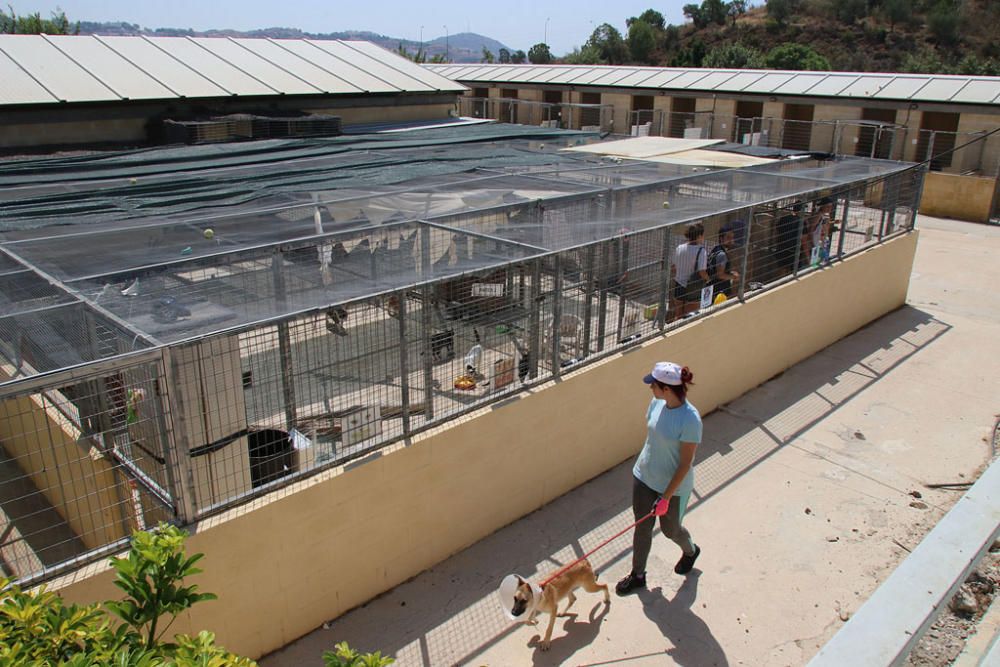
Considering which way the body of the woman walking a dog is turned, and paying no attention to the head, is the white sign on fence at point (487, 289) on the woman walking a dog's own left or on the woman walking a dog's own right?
on the woman walking a dog's own right

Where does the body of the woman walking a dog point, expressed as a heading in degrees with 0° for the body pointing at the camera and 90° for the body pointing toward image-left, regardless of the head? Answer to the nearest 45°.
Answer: approximately 45°

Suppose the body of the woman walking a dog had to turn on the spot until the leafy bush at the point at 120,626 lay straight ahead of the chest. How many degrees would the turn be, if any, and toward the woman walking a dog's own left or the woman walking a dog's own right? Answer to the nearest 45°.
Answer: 0° — they already face it

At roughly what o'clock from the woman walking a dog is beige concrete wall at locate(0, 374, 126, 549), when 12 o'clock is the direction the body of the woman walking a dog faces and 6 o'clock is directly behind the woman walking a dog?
The beige concrete wall is roughly at 1 o'clock from the woman walking a dog.

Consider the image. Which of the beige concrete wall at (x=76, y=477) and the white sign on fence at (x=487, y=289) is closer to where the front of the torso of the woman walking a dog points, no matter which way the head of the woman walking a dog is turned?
the beige concrete wall

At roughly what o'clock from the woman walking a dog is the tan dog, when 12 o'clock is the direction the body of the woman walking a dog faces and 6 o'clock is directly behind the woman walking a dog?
The tan dog is roughly at 12 o'clock from the woman walking a dog.

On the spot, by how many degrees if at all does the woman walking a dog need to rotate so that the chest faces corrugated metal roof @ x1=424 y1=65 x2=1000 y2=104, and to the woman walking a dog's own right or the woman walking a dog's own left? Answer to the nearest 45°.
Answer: approximately 135° to the woman walking a dog's own right

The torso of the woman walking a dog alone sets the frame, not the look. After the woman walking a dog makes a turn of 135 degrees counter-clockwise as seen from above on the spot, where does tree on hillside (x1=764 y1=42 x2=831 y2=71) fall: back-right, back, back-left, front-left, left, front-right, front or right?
left

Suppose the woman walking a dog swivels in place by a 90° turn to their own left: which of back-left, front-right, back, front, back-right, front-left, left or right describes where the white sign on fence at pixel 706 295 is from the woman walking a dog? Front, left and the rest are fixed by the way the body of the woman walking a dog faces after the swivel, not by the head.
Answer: back-left
